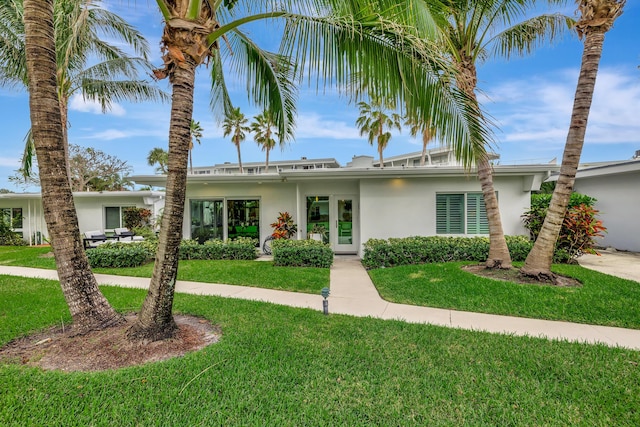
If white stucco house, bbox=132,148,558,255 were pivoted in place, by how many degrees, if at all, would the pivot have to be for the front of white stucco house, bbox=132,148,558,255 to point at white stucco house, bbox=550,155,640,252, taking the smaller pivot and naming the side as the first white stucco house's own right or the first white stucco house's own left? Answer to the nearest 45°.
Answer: approximately 90° to the first white stucco house's own left

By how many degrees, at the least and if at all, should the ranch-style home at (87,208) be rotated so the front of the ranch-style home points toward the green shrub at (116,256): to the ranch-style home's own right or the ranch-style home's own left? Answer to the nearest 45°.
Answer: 0° — it already faces it

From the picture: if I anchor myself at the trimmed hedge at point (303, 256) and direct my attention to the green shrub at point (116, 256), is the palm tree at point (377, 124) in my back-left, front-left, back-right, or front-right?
back-right

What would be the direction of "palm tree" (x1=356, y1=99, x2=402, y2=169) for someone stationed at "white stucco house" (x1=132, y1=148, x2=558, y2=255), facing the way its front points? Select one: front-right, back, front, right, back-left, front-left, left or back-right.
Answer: back

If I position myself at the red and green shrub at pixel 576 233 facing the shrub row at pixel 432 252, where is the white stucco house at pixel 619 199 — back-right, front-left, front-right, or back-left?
back-right

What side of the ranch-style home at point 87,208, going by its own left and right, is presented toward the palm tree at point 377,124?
left

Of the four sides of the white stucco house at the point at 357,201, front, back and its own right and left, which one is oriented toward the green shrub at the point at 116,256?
right

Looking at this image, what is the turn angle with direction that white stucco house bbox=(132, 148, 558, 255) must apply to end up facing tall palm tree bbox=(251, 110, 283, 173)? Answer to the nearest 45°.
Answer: approximately 135° to its right

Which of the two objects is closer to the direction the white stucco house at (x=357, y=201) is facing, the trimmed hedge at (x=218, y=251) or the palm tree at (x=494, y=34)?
the palm tree

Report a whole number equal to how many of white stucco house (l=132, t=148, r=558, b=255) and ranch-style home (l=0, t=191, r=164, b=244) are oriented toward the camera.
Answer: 2

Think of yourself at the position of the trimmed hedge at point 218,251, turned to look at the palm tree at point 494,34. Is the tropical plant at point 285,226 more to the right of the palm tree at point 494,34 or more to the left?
left

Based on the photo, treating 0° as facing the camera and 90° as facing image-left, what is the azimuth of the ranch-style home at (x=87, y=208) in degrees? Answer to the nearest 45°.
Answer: approximately 0°

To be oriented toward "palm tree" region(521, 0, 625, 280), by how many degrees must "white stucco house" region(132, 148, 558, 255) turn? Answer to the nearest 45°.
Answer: approximately 45° to its left

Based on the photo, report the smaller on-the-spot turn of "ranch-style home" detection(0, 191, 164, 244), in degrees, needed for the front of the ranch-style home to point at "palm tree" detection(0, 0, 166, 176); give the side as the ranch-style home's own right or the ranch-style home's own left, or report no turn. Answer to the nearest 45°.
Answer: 0° — it already faces it
